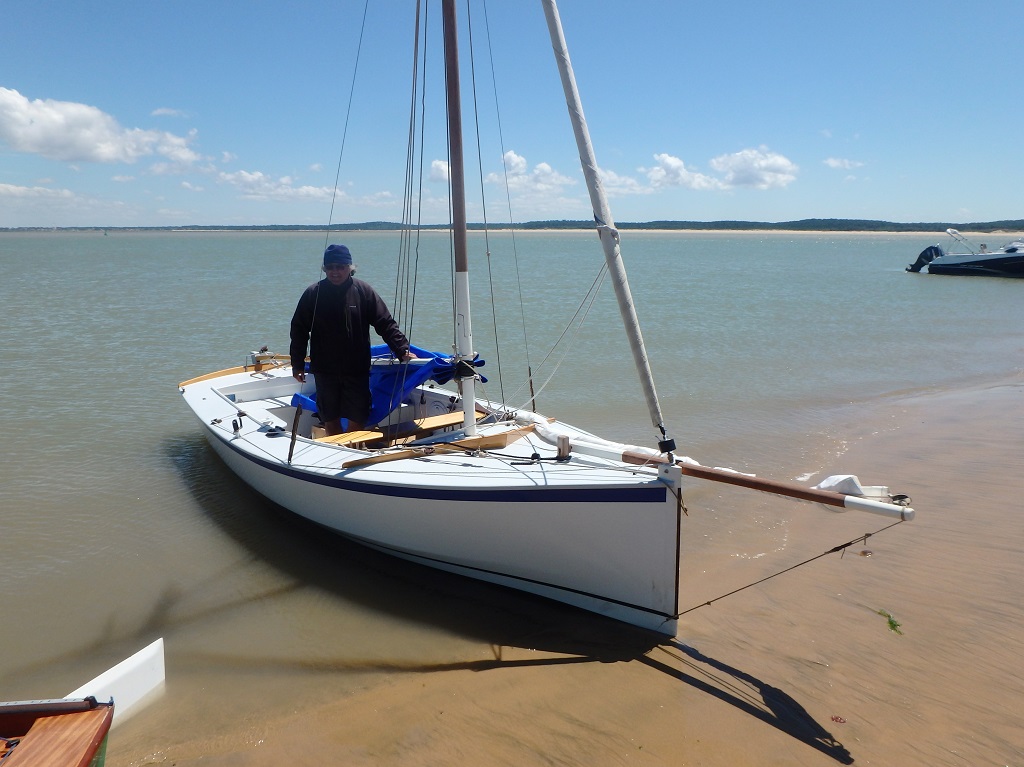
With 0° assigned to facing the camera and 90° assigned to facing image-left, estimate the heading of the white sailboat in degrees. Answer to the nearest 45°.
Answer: approximately 315°

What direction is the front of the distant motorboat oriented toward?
to the viewer's right

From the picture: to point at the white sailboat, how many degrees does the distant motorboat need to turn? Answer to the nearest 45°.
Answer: approximately 90° to its right

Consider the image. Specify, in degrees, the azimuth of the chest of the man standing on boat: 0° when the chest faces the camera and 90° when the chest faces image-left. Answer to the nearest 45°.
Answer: approximately 0°

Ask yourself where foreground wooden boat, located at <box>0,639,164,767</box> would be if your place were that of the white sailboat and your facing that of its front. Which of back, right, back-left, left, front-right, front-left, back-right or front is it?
right

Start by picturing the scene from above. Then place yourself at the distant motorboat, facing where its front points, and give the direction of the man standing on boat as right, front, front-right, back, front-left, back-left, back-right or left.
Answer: right

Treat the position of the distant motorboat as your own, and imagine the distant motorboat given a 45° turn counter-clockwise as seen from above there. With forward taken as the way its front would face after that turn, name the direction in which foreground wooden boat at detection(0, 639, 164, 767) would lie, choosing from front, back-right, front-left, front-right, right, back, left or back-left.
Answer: back-right

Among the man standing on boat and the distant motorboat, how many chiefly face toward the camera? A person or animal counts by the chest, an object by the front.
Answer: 1

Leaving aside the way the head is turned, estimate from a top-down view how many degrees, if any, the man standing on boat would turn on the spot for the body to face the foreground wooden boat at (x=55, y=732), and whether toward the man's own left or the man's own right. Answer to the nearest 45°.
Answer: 0° — they already face it
